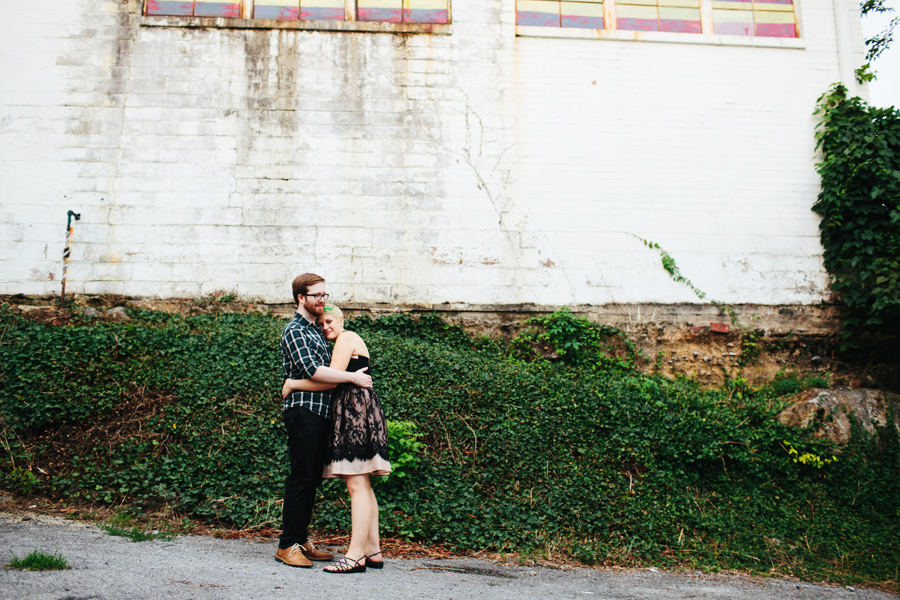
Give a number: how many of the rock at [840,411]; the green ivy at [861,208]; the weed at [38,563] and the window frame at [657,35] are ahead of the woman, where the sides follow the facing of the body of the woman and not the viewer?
1

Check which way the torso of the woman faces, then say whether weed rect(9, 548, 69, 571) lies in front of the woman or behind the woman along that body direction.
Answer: in front

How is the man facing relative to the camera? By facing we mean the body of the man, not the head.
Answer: to the viewer's right

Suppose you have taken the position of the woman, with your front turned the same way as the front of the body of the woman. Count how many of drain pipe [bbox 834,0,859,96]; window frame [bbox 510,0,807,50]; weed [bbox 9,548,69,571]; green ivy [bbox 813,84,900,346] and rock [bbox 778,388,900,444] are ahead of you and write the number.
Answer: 1

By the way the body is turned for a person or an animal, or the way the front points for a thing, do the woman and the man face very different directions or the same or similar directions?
very different directions

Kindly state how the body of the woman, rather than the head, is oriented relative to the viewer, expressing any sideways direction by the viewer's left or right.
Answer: facing to the left of the viewer

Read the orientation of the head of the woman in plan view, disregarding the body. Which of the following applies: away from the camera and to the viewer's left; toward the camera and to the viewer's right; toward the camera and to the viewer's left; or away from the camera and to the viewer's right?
toward the camera and to the viewer's left
